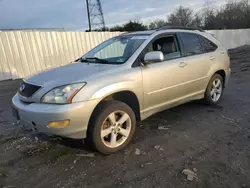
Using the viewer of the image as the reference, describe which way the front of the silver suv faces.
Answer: facing the viewer and to the left of the viewer

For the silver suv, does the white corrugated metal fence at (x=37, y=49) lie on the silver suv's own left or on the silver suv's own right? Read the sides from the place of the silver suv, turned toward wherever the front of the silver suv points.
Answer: on the silver suv's own right

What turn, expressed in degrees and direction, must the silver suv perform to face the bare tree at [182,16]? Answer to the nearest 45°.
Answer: approximately 135° to its right
